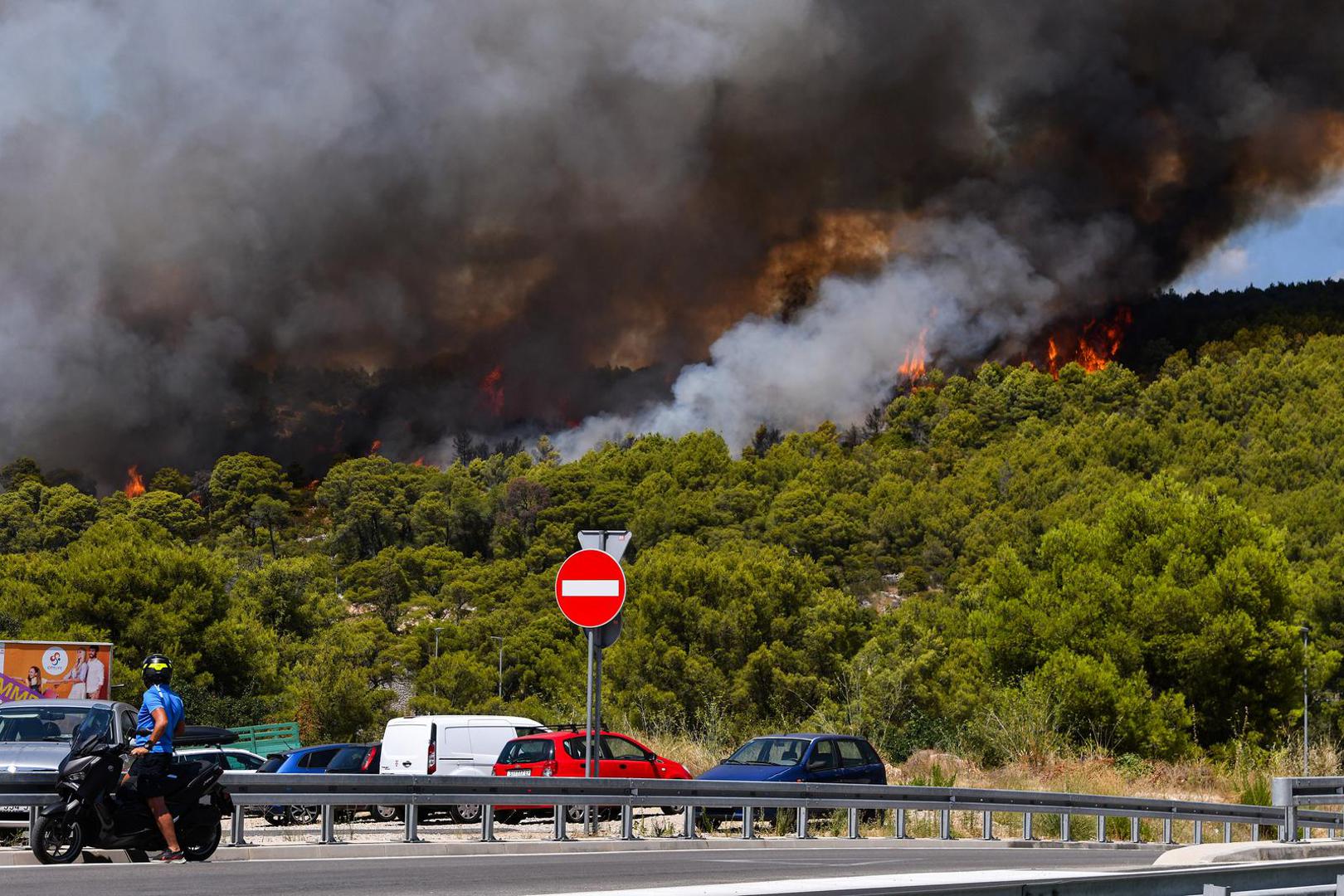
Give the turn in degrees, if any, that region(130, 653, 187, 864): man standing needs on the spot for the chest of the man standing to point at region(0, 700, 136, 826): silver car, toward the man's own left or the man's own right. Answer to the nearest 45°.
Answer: approximately 45° to the man's own right

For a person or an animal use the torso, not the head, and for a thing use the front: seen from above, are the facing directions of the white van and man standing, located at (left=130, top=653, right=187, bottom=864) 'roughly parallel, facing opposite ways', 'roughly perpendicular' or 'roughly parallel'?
roughly perpendicular

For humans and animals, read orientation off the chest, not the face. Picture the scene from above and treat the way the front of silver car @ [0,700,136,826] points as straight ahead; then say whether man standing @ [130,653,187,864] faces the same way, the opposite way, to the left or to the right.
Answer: to the right

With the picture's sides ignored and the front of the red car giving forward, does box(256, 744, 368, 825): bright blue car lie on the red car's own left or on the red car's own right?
on the red car's own left

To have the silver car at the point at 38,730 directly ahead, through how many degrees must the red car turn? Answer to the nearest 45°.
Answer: approximately 180°

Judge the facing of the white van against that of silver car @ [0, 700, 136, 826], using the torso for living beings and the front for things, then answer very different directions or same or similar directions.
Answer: very different directions

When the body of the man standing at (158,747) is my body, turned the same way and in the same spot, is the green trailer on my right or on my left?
on my right

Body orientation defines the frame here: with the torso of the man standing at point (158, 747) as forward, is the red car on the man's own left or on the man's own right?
on the man's own right

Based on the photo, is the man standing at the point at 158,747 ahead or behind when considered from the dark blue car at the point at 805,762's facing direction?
ahead

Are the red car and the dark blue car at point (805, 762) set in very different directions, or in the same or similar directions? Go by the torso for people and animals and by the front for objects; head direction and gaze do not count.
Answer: very different directions

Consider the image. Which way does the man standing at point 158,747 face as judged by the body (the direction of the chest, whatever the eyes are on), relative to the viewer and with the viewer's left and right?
facing away from the viewer and to the left of the viewer

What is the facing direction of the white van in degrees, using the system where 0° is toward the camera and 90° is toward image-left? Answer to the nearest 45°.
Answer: approximately 225°

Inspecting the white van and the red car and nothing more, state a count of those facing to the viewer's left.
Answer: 0
